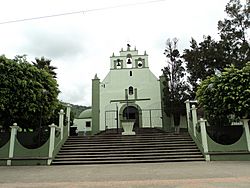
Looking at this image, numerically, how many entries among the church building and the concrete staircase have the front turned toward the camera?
2

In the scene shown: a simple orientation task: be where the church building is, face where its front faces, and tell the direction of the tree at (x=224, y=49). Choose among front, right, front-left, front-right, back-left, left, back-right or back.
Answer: front-left

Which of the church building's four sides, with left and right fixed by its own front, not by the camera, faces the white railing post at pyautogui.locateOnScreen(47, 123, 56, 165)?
front

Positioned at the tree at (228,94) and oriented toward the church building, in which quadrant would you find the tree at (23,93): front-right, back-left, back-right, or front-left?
front-left

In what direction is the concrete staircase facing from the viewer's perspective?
toward the camera

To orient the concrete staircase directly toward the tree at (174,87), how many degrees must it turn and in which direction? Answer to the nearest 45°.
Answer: approximately 135° to its left

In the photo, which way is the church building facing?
toward the camera

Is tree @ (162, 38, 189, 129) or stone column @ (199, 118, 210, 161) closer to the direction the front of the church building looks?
the stone column

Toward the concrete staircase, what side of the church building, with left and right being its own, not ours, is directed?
front

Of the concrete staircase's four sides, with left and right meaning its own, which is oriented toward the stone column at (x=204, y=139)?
left

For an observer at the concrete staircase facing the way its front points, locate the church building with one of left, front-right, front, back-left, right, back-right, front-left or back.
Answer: back

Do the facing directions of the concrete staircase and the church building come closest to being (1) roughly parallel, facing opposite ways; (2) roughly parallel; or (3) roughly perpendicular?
roughly parallel

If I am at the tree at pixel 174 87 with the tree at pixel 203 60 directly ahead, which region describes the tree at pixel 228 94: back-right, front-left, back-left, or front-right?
front-right
